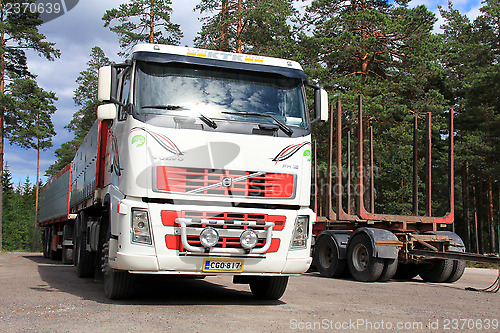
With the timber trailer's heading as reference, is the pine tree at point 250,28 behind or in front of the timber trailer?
behind

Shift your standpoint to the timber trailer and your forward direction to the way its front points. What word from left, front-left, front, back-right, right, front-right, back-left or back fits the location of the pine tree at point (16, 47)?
back

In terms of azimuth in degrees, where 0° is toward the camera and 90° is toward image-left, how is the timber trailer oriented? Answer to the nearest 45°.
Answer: approximately 315°

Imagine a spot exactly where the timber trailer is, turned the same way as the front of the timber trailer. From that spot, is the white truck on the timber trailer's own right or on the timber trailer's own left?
on the timber trailer's own right

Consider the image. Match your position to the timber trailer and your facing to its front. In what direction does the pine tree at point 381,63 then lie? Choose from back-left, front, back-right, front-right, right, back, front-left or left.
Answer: back-left

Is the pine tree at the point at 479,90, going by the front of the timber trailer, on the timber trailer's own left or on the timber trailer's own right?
on the timber trailer's own left

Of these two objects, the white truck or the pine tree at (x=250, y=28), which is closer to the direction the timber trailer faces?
the white truck
